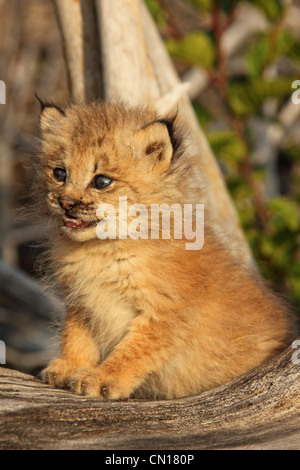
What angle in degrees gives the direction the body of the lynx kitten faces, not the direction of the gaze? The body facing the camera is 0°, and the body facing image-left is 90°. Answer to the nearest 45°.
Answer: approximately 45°
